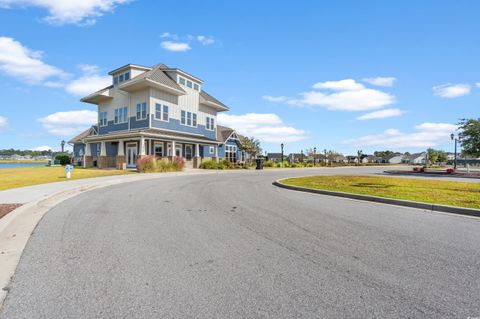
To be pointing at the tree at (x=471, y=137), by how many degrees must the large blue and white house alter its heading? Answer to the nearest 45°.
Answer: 0° — it already faces it

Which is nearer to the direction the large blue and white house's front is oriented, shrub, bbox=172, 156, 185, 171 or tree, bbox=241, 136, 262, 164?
the shrub

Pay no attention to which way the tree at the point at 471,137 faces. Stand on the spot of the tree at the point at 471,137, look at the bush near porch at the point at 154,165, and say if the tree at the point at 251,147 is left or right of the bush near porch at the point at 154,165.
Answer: right

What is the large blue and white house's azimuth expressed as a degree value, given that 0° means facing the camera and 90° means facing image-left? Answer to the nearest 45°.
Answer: approximately 315°

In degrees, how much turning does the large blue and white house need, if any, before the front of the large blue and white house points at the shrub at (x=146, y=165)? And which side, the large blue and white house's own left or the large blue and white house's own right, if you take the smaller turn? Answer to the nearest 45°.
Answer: approximately 45° to the large blue and white house's own right

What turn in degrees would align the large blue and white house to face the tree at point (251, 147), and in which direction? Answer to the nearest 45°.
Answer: approximately 90° to its left
